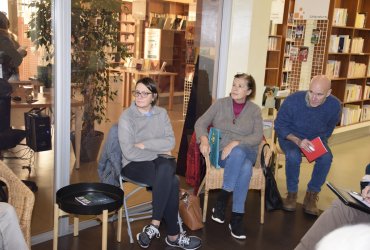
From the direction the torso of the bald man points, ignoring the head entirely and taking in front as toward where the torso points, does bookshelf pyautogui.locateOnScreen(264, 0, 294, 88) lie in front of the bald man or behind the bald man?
behind

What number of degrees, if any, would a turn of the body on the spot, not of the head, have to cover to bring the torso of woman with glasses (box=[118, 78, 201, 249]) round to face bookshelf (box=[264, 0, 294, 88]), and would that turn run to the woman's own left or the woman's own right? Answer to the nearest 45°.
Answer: approximately 90° to the woman's own left

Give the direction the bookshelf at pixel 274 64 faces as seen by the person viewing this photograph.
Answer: facing the viewer and to the left of the viewer

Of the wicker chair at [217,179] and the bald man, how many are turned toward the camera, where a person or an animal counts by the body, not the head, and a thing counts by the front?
2

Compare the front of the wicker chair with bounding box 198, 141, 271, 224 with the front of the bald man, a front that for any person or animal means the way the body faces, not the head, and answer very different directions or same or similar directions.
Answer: same or similar directions

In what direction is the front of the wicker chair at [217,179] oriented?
toward the camera

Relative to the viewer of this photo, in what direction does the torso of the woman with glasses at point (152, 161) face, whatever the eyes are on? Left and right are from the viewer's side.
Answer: facing the viewer and to the right of the viewer

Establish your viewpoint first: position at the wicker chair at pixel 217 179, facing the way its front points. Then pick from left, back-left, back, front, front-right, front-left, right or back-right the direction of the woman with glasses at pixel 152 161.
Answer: front-right

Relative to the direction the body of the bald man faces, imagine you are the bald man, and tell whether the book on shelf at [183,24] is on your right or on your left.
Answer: on your right

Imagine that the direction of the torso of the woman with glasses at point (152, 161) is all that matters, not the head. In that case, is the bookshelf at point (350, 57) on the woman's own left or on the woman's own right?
on the woman's own left
